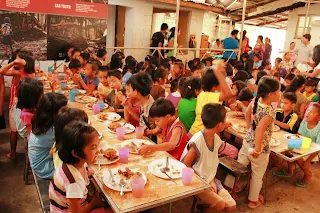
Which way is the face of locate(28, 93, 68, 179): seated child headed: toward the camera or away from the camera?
away from the camera

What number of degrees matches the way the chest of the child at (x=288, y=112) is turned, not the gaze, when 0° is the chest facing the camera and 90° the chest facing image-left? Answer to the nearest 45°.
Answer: approximately 45°

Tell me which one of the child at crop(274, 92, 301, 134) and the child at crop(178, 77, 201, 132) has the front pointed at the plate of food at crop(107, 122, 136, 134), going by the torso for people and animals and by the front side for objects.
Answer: the child at crop(274, 92, 301, 134)

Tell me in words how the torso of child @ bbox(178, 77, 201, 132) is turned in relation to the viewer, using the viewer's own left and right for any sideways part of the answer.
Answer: facing away from the viewer and to the right of the viewer

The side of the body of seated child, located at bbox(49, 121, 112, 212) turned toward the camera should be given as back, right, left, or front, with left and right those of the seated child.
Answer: right

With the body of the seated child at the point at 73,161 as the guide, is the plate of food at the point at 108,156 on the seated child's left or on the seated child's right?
on the seated child's left

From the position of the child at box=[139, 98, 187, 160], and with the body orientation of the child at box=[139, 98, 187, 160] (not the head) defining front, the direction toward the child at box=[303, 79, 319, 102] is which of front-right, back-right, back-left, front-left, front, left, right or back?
back

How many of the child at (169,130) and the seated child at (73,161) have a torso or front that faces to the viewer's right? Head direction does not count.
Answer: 1
